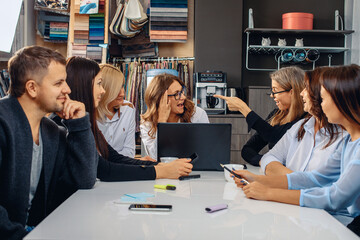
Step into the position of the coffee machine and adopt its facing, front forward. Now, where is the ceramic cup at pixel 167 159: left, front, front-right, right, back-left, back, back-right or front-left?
front

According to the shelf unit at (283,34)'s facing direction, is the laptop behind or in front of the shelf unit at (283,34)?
in front

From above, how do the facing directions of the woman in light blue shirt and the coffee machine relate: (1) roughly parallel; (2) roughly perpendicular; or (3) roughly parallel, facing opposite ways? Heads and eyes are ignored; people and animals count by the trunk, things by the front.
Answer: roughly perpendicular

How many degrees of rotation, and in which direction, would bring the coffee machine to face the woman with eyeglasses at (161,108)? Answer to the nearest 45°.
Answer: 0° — it already faces them

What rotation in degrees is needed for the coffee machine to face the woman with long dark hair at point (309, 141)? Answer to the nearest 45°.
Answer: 0° — it already faces them

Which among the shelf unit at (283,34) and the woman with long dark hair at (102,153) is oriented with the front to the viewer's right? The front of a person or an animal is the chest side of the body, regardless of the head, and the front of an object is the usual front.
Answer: the woman with long dark hair

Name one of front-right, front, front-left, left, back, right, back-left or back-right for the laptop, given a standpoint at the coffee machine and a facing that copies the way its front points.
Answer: front

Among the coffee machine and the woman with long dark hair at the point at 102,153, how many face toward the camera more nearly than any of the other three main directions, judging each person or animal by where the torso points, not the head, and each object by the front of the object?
1

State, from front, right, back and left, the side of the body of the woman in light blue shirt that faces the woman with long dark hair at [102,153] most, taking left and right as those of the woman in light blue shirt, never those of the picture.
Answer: front

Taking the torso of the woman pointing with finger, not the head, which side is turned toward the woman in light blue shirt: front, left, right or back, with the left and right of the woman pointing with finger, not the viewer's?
left

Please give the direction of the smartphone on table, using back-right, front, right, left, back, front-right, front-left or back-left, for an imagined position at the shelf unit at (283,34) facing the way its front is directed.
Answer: front

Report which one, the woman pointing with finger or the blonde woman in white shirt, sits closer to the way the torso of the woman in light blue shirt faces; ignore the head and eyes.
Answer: the blonde woman in white shirt

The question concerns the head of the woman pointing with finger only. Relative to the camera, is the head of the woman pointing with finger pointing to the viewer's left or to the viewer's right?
to the viewer's left

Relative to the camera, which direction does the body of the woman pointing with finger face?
to the viewer's left

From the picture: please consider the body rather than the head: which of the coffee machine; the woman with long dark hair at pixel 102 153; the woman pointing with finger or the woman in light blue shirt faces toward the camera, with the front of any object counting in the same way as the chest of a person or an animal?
the coffee machine

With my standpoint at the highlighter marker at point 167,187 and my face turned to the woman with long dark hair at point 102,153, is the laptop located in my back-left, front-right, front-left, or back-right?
front-right

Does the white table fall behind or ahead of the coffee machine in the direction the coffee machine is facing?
ahead

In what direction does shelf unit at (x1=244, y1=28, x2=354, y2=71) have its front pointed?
toward the camera

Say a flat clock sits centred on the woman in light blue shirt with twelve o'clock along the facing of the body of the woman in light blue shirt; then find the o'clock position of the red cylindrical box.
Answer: The red cylindrical box is roughly at 3 o'clock from the woman in light blue shirt.
